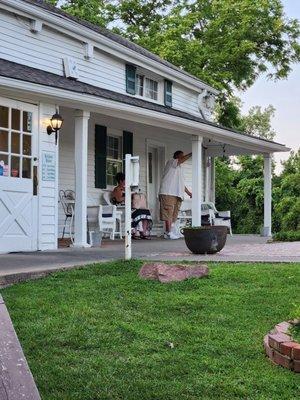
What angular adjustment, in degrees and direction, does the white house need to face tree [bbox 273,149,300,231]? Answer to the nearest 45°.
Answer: approximately 90° to its left

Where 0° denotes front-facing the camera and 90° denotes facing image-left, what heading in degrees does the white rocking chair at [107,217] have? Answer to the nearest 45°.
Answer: approximately 315°

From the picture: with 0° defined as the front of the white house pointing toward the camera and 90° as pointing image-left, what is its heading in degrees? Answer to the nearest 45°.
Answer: approximately 315°

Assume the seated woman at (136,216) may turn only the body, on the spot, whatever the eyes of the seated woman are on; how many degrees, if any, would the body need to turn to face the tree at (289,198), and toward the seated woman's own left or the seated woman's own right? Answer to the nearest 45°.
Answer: approximately 90° to the seated woman's own left

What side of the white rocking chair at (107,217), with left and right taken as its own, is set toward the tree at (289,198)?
left
